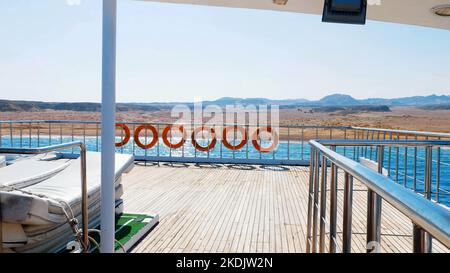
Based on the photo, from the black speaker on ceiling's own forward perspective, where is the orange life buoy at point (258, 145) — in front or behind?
behind

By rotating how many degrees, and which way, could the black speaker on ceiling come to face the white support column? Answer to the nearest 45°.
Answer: approximately 45° to its right

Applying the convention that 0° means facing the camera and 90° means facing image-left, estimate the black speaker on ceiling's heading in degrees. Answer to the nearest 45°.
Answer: approximately 0°

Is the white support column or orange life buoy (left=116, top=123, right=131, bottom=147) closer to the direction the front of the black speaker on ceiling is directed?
the white support column
